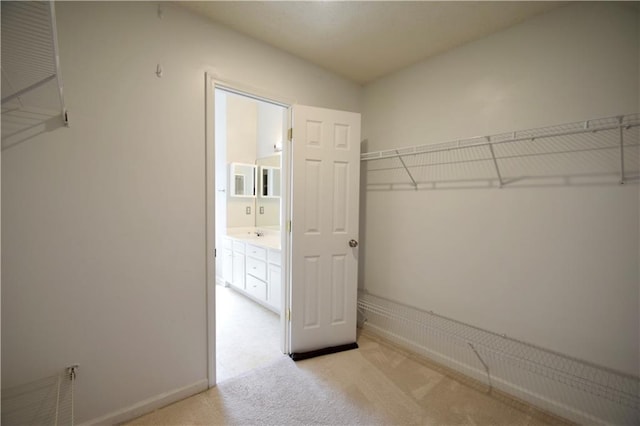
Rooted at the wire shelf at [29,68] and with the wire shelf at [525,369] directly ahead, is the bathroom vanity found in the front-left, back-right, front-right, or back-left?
front-left

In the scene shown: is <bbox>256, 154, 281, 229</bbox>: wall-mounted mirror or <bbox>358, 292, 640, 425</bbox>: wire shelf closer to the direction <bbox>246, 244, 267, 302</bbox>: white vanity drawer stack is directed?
the wire shelf

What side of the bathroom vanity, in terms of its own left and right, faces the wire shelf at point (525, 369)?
left

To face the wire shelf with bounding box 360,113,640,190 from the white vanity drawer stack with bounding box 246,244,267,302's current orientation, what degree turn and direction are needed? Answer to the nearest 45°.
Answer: approximately 90° to its left

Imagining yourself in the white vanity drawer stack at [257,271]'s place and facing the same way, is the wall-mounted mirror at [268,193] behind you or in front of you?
behind

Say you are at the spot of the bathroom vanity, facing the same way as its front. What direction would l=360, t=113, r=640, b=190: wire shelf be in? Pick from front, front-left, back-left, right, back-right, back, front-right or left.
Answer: left

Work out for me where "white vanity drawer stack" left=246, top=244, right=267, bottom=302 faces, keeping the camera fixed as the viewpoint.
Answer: facing the viewer and to the left of the viewer

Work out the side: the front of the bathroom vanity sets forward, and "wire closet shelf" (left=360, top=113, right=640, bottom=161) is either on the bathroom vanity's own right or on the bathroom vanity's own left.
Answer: on the bathroom vanity's own left
